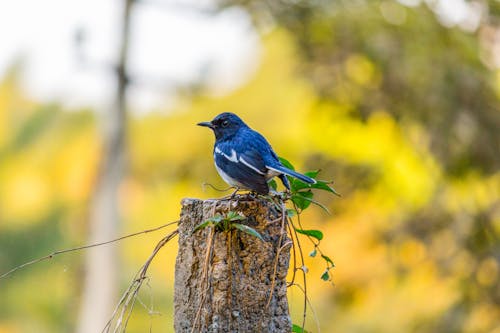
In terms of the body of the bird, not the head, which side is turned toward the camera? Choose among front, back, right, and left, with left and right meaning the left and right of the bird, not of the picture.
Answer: left

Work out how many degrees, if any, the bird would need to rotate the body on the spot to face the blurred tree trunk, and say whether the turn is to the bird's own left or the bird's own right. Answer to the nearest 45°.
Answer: approximately 90° to the bird's own right
